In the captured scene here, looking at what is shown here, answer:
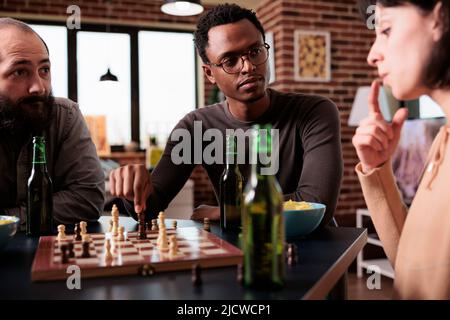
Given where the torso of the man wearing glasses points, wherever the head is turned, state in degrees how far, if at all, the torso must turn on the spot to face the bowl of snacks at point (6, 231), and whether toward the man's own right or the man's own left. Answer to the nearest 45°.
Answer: approximately 45° to the man's own right

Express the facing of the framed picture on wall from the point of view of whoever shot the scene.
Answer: facing the viewer

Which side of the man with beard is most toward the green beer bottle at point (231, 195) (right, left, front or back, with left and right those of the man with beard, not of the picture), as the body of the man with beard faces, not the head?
front

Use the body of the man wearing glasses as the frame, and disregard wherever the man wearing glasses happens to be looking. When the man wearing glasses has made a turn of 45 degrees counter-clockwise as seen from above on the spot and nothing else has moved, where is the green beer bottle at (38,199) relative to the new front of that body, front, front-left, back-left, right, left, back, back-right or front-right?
right

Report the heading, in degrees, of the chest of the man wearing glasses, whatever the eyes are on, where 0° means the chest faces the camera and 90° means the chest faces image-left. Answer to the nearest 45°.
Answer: approximately 0°

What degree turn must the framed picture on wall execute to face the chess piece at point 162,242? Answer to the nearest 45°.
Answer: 0° — it already faces it

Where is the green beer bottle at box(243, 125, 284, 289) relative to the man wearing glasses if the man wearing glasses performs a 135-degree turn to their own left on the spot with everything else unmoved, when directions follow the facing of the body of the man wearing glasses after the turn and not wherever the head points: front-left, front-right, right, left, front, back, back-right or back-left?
back-right

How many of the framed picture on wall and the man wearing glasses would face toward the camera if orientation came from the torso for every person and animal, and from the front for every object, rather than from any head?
2

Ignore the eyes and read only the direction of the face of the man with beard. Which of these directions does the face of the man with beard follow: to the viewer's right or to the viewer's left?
to the viewer's right

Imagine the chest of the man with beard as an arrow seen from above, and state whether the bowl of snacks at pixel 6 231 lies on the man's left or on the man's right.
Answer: on the man's right

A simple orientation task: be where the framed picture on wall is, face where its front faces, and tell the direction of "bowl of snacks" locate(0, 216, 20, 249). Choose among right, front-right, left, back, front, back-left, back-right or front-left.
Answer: front

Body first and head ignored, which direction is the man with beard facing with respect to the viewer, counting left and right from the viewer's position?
facing the viewer and to the right of the viewer

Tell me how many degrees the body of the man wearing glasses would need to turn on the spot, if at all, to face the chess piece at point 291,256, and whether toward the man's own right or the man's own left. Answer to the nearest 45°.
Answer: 0° — they already face it

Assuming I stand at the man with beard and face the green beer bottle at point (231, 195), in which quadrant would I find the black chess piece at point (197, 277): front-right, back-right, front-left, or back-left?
front-right

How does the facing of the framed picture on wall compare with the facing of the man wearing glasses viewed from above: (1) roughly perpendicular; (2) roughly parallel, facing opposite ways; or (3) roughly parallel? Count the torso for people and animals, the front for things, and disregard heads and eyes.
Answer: roughly parallel

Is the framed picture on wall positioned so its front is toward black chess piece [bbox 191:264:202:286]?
yes
